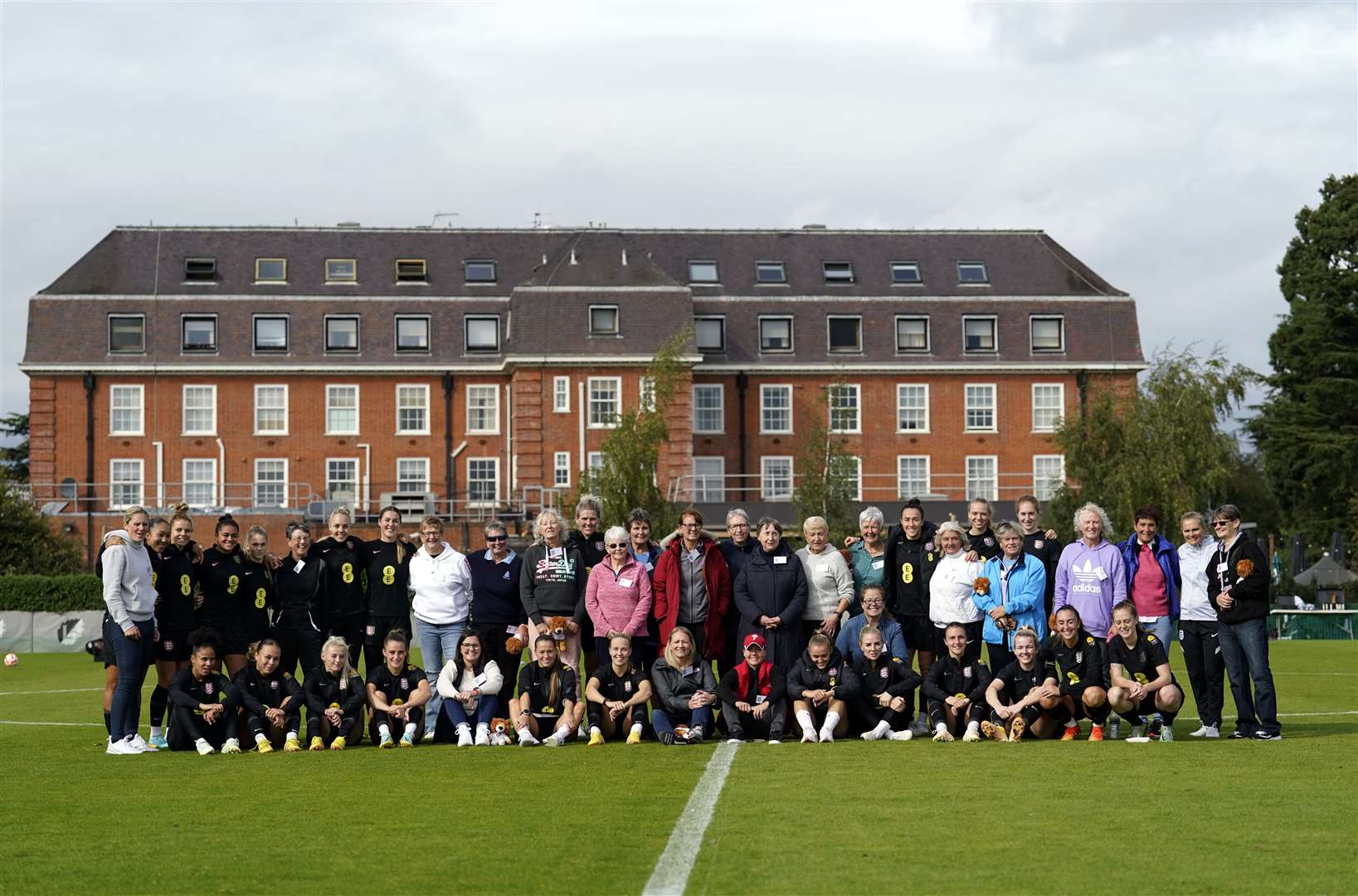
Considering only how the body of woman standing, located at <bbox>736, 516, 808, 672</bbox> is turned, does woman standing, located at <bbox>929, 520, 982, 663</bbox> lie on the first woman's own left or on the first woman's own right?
on the first woman's own left

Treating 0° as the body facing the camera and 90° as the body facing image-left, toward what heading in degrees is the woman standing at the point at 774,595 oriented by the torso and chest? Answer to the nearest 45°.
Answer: approximately 0°

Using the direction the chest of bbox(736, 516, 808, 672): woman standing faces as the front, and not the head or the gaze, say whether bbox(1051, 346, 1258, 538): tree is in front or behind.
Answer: behind

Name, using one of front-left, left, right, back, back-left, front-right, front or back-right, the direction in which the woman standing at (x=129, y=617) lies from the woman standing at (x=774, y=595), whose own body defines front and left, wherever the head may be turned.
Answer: right

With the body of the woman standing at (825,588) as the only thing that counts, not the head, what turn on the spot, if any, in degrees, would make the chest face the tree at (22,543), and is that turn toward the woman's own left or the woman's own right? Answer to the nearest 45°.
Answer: approximately 135° to the woman's own right

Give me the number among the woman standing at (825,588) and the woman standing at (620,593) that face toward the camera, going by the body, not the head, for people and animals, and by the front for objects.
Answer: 2

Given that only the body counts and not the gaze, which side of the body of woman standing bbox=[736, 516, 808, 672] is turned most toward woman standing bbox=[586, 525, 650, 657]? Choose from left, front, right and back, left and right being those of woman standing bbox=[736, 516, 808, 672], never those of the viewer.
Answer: right

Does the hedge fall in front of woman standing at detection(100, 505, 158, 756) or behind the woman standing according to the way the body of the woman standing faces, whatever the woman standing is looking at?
behind
